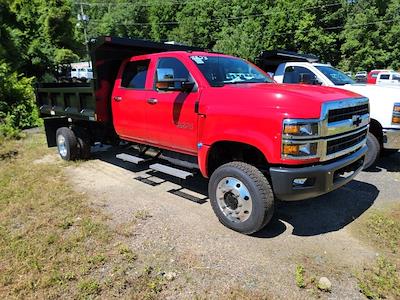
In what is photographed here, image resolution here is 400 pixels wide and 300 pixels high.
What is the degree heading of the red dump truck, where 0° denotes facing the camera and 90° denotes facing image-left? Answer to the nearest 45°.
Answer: approximately 315°

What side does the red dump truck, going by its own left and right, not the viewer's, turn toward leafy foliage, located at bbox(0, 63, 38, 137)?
back

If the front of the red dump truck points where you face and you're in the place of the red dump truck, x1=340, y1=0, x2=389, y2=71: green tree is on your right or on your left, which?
on your left
